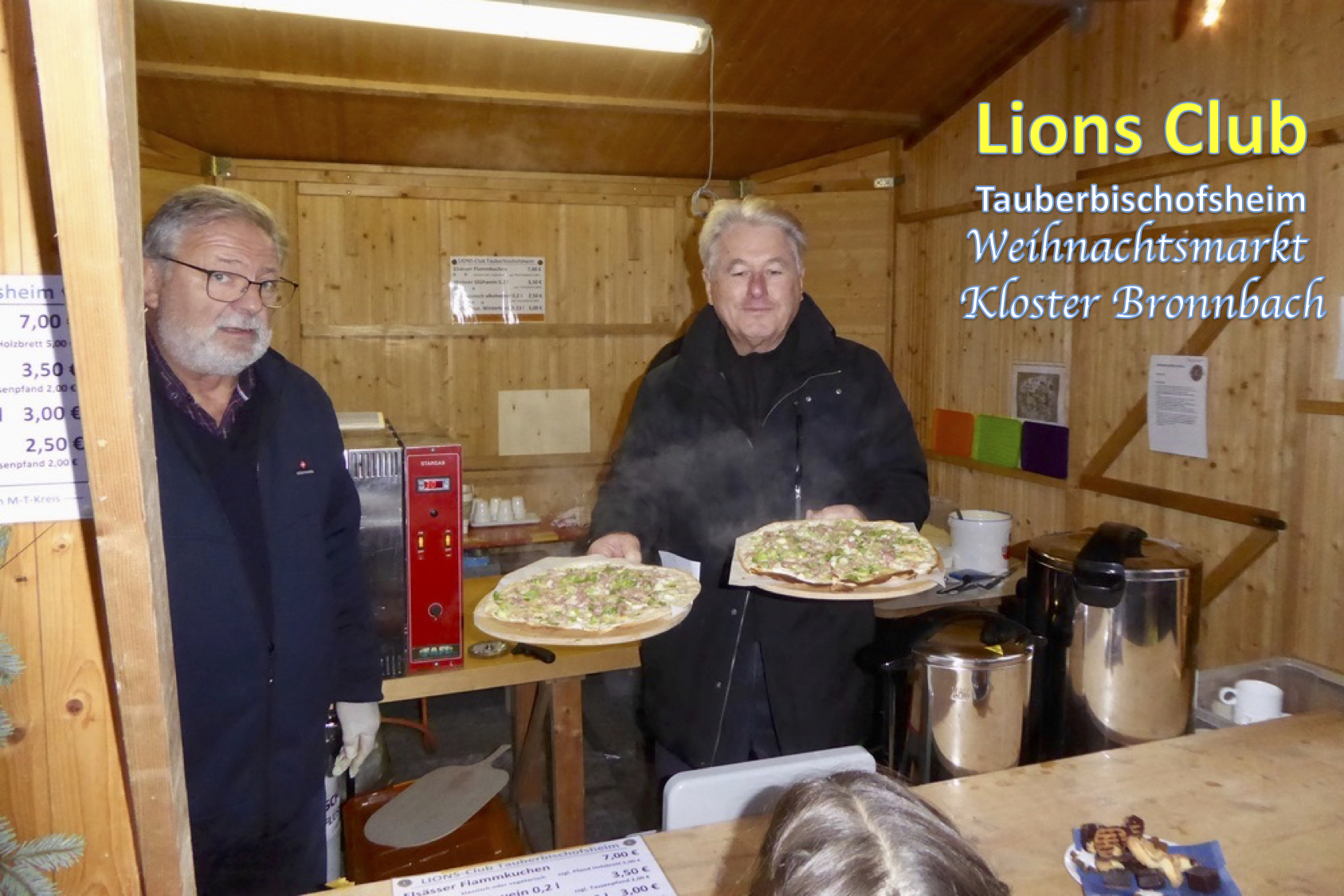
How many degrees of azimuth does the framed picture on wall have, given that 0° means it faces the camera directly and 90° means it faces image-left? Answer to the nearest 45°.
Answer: approximately 45°

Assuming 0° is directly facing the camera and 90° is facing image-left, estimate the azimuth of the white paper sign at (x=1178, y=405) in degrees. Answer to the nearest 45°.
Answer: approximately 45°

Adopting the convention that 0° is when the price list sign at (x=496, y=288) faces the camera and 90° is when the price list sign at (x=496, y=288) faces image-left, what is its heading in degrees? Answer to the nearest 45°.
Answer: approximately 0°

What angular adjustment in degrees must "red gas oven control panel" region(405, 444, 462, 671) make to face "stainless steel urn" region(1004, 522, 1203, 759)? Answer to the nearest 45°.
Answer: approximately 45° to its left

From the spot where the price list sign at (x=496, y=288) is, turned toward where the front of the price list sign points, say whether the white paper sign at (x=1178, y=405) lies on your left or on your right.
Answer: on your left

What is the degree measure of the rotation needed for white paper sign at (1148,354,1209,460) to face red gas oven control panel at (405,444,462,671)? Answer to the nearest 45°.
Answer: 0° — it already faces it

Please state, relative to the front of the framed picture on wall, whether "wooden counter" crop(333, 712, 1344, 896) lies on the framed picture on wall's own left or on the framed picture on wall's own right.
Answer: on the framed picture on wall's own left

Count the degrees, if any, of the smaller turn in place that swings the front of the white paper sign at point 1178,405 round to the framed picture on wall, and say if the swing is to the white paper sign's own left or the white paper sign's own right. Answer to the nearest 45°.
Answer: approximately 90° to the white paper sign's own right

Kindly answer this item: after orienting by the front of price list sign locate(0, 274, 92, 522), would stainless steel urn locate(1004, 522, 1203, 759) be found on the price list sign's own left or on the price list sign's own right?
on the price list sign's own left
